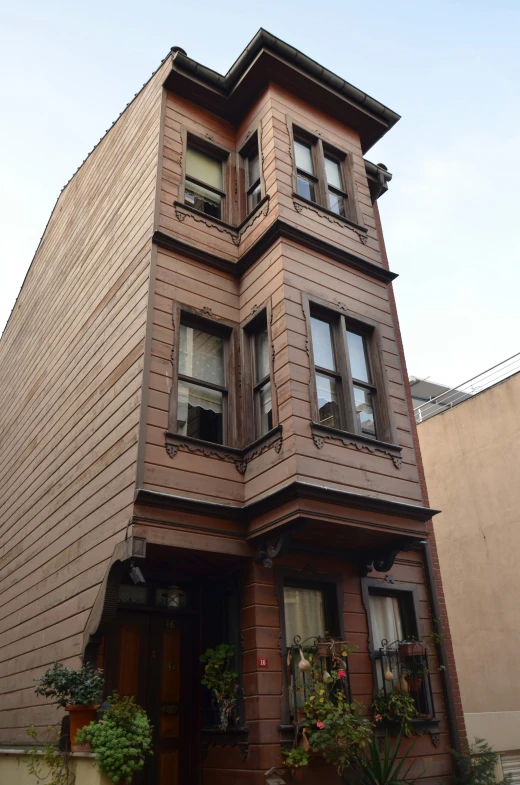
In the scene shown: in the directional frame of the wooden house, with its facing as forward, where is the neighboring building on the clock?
The neighboring building is roughly at 9 o'clock from the wooden house.
